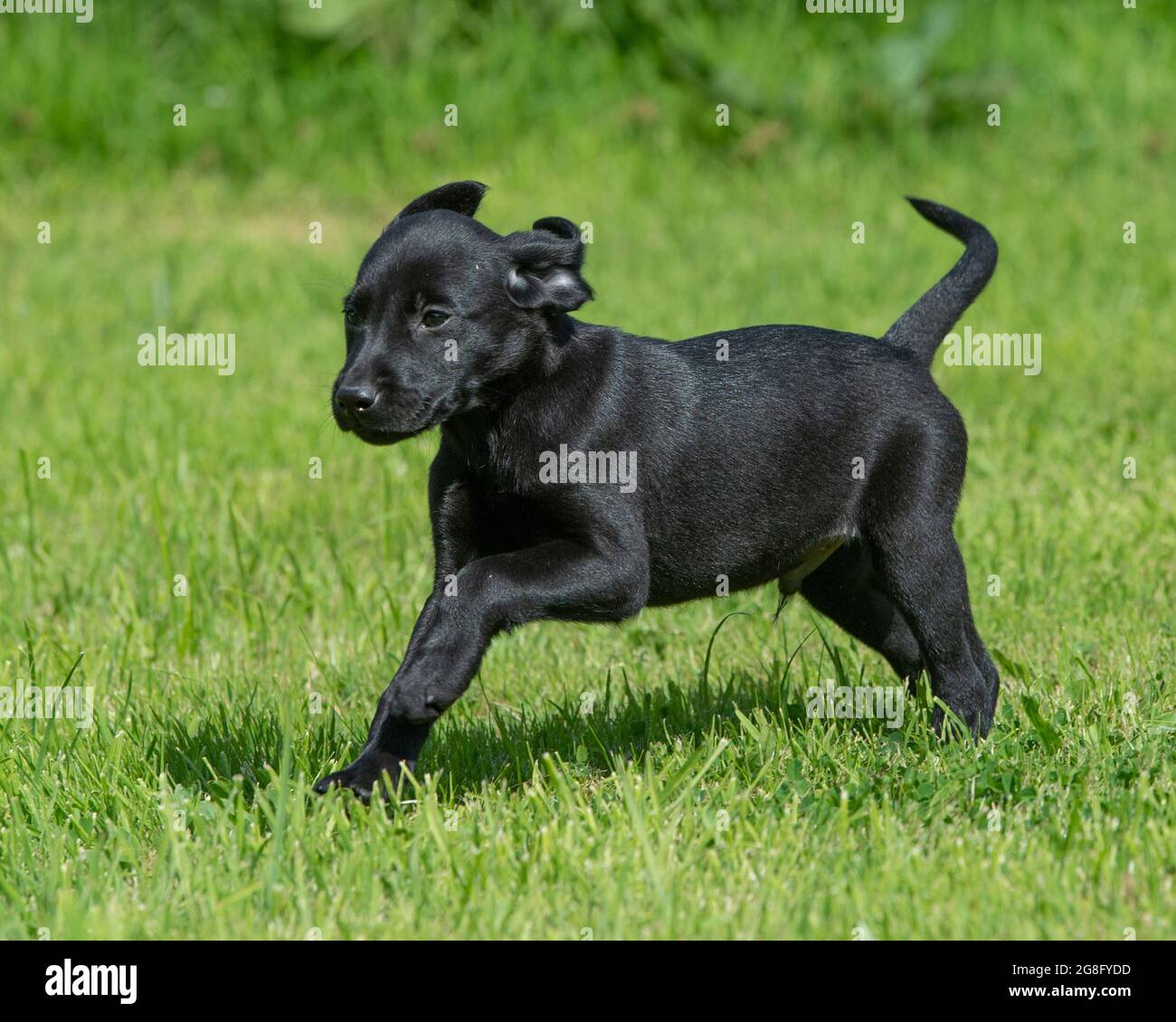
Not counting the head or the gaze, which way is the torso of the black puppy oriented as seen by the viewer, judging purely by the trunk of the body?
to the viewer's left
